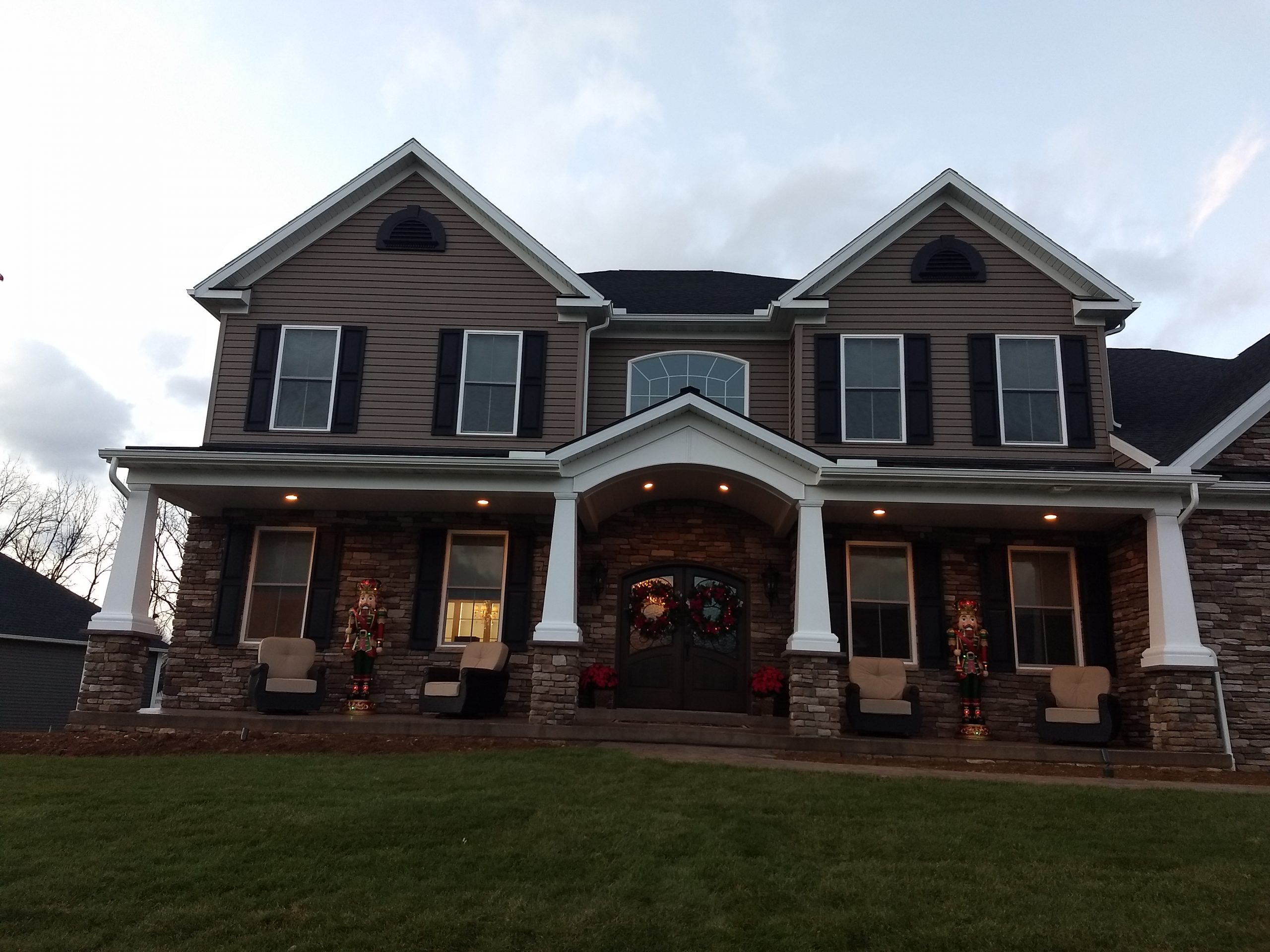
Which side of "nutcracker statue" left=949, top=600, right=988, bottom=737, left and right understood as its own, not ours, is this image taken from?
front

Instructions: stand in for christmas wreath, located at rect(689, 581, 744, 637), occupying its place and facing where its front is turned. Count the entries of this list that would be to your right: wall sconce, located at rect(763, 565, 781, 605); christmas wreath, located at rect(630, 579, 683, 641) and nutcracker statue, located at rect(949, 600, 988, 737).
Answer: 1

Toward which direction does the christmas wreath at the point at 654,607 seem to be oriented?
toward the camera

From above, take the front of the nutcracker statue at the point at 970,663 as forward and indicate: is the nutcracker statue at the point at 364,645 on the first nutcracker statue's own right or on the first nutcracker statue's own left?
on the first nutcracker statue's own right

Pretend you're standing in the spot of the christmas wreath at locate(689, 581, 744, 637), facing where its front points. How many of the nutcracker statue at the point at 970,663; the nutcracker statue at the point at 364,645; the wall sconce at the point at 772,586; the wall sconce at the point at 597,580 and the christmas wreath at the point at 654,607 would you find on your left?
2

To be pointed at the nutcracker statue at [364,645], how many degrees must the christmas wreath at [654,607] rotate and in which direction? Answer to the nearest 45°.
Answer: approximately 90° to its right

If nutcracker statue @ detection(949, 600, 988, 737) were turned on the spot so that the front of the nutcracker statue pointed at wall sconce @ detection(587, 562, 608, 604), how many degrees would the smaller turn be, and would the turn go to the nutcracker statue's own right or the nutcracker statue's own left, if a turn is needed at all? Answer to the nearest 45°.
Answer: approximately 90° to the nutcracker statue's own right

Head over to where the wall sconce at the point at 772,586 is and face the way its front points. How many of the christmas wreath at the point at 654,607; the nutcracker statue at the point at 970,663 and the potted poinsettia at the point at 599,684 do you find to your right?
2

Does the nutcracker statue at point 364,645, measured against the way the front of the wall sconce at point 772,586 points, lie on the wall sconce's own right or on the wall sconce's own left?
on the wall sconce's own right

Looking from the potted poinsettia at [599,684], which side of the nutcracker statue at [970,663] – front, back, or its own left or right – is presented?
right

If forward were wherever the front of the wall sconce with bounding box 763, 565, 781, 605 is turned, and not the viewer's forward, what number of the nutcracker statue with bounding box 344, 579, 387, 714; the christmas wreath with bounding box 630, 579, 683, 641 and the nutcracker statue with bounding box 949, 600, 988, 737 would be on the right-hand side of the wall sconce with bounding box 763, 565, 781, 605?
2

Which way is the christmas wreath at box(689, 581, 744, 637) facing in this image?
toward the camera
